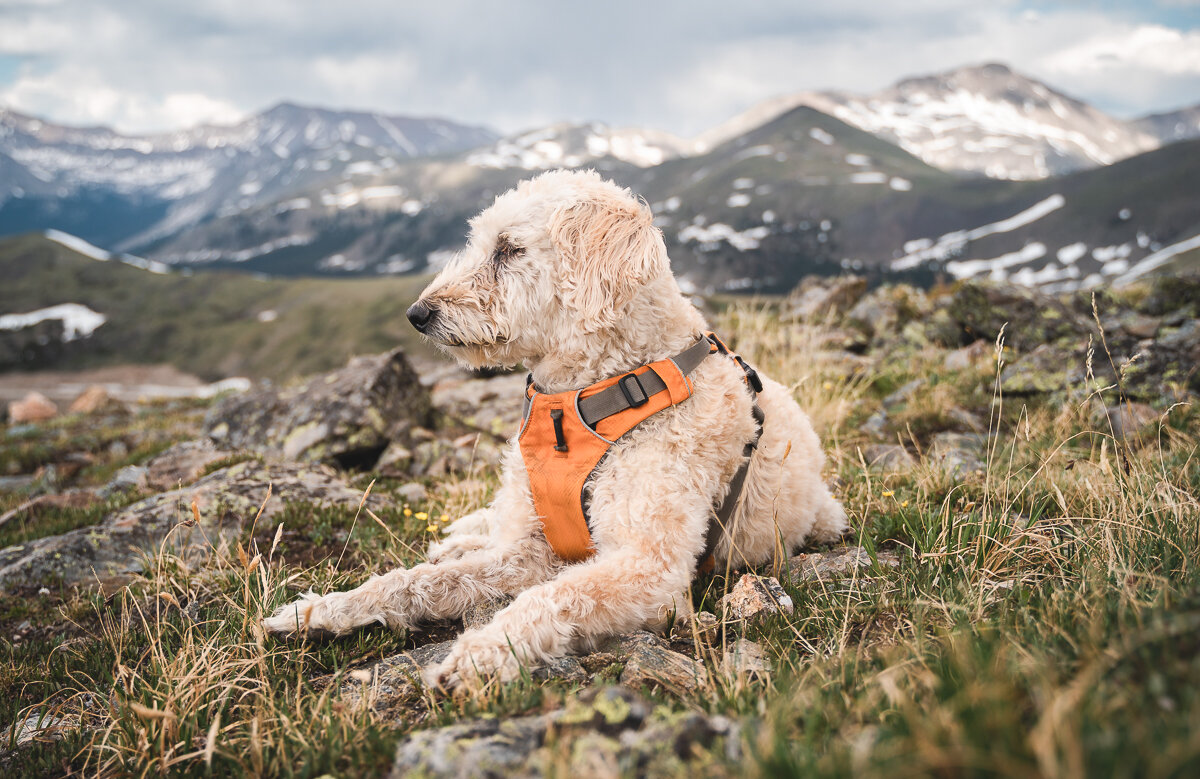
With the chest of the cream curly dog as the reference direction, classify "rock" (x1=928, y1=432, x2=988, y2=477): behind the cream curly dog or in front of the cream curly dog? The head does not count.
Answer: behind

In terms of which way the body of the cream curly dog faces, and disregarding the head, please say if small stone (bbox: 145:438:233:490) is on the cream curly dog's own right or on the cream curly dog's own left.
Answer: on the cream curly dog's own right

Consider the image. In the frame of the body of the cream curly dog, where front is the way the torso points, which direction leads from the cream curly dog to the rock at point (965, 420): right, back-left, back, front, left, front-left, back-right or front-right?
back

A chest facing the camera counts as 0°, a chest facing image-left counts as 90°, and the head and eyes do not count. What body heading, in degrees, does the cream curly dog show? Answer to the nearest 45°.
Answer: approximately 45°

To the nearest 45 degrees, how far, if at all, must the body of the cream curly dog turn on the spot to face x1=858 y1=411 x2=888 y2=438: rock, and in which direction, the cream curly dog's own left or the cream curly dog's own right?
approximately 180°

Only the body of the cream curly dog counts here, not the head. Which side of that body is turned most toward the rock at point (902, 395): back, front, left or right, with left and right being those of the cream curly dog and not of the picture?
back

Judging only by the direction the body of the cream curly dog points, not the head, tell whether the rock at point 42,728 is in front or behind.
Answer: in front

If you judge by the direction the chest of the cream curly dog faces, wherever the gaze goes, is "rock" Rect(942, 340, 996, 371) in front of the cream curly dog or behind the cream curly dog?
behind

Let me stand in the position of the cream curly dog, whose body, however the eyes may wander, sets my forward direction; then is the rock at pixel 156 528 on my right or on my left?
on my right

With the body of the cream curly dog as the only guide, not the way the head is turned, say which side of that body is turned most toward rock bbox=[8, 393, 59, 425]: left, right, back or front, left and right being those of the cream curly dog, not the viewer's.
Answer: right
